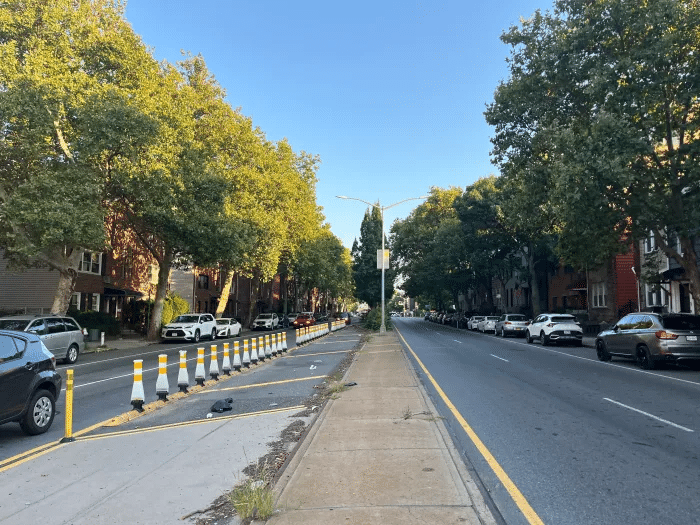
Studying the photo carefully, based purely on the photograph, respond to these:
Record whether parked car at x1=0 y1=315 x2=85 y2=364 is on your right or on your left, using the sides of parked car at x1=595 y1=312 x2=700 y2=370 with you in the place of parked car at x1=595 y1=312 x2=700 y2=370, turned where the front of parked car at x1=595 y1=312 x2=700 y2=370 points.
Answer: on your left

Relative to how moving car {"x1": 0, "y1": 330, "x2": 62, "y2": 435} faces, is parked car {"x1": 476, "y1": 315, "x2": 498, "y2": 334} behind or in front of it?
behind

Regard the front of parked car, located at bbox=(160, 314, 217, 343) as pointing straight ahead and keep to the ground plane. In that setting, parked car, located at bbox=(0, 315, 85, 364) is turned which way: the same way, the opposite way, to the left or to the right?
the same way

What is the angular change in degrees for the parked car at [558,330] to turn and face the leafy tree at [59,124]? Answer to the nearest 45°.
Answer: approximately 90° to its left

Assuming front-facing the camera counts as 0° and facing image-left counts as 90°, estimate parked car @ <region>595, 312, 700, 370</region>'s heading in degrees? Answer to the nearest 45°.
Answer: approximately 135°

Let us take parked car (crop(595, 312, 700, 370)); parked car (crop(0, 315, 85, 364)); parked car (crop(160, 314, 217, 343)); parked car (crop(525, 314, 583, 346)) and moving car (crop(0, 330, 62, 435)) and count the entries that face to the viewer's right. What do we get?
0

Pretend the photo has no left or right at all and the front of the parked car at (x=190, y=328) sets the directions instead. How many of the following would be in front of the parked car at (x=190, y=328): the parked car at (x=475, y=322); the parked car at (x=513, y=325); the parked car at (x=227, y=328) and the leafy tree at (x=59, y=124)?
1

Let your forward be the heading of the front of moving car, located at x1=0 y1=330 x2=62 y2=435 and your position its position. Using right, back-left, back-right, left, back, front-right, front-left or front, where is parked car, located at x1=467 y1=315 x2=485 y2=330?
back

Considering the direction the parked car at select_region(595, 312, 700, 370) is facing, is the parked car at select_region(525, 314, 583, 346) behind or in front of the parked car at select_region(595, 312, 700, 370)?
in front

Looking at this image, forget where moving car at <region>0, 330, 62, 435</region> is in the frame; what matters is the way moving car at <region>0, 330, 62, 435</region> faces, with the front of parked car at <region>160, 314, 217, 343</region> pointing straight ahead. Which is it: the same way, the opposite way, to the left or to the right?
the same way

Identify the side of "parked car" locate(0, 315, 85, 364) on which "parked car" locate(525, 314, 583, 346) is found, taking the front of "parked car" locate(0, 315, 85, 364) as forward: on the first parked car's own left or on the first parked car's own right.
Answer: on the first parked car's own left

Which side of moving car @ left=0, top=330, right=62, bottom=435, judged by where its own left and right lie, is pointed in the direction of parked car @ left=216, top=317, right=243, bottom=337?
back

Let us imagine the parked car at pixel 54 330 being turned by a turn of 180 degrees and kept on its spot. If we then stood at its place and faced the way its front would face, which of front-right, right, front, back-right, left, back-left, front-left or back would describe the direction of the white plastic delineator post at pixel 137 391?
back-right

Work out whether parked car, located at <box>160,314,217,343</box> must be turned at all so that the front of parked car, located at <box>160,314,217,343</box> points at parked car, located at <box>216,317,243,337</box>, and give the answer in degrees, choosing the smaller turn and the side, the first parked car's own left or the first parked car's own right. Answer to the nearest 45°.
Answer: approximately 180°

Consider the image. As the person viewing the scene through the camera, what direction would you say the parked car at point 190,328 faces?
facing the viewer and to the left of the viewer

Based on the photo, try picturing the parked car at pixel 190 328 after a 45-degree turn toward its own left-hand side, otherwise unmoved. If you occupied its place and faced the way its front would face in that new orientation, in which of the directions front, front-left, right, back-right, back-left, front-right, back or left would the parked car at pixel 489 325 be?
left

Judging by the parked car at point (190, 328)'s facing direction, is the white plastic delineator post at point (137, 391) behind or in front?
in front

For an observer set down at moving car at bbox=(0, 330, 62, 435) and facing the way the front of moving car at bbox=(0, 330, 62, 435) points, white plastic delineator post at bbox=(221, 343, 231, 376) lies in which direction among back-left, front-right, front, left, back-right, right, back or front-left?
back
